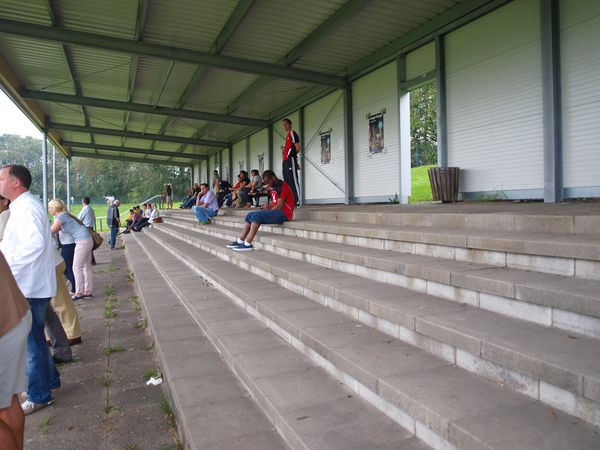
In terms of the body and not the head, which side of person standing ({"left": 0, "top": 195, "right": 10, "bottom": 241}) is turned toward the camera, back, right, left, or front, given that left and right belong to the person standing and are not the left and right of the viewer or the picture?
left

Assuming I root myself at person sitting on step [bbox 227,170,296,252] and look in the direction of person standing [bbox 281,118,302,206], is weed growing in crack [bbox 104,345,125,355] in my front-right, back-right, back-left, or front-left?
back-left

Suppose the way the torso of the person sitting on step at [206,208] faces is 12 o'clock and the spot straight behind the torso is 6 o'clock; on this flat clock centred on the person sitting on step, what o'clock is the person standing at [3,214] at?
The person standing is roughly at 11 o'clock from the person sitting on step.

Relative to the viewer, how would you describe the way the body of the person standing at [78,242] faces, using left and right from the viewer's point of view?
facing to the left of the viewer

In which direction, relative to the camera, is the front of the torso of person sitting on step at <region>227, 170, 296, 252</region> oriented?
to the viewer's left

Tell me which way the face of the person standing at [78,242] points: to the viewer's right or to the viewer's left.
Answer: to the viewer's left

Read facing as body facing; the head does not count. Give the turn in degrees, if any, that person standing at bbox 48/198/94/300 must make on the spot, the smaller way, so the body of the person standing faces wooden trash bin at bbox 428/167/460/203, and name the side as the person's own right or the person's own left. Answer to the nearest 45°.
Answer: approximately 180°

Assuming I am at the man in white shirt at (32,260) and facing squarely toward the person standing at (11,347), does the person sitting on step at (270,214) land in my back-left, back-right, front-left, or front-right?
back-left
